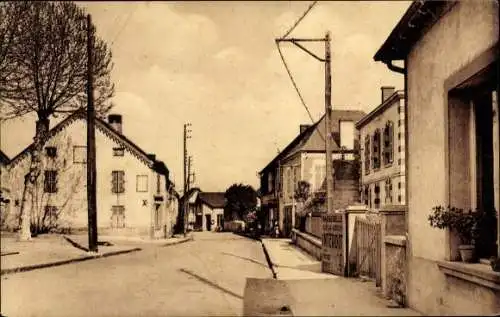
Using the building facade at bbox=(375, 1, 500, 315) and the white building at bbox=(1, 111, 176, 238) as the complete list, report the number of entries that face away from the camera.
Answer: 0

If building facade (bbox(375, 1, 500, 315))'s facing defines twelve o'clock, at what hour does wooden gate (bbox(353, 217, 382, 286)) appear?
The wooden gate is roughly at 4 o'clock from the building facade.

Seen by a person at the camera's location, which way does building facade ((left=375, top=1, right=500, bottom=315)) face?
facing the viewer and to the left of the viewer

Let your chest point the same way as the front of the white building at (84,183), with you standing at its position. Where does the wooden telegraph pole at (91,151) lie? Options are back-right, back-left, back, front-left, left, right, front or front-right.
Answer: front

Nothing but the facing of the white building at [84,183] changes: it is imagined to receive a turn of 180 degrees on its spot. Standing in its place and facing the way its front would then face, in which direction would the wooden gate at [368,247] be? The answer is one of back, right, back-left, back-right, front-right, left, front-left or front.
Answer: back

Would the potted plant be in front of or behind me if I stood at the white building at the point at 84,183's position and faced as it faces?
in front

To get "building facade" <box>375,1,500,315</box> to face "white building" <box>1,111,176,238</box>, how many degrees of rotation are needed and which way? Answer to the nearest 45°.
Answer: approximately 90° to its right

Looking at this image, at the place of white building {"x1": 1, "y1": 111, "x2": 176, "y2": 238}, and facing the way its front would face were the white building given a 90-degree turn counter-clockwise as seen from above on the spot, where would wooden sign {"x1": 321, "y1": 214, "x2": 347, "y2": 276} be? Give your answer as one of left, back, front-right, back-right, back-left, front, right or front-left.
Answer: right

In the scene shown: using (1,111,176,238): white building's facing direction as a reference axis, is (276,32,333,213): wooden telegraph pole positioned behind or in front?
in front

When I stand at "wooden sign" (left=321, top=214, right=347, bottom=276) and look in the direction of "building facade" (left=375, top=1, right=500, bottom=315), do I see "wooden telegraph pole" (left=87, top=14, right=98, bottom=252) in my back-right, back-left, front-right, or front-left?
back-right

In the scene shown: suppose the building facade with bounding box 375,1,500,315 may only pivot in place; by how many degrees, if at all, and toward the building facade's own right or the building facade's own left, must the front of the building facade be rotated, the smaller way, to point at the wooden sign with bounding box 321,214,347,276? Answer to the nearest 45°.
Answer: approximately 135° to the building facade's own right

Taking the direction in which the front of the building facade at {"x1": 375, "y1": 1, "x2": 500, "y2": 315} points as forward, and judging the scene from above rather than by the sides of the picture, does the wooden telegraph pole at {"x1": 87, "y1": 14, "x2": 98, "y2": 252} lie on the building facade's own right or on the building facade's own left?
on the building facade's own right

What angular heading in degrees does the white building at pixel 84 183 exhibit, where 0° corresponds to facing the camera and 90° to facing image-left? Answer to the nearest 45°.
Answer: approximately 0°
